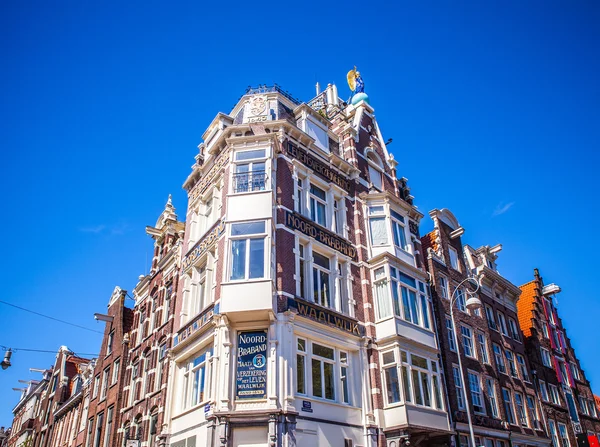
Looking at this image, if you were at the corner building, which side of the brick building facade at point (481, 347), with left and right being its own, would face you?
right

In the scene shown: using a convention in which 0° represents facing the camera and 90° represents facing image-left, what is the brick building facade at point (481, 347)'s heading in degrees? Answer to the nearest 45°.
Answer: approximately 315°

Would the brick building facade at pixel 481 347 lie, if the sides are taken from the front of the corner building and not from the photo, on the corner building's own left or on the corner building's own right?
on the corner building's own left

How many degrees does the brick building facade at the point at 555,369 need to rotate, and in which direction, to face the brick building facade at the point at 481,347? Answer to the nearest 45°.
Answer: approximately 45° to its right

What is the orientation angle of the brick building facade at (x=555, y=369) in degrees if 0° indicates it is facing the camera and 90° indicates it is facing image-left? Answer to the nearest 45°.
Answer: approximately 315°

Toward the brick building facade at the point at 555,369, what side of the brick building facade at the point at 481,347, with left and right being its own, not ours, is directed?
left

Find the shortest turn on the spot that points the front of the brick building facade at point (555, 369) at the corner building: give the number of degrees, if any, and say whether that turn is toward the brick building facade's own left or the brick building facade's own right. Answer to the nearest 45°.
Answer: approximately 45° to the brick building facade's own right
